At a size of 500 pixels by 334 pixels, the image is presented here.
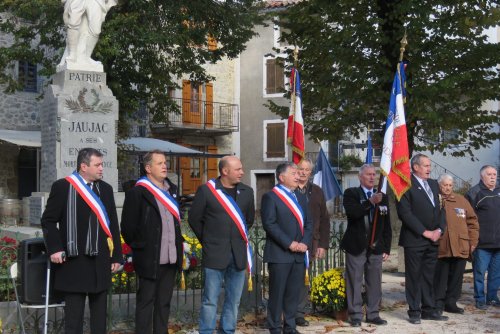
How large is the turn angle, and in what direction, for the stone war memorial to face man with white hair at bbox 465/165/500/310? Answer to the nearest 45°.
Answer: approximately 45° to its left

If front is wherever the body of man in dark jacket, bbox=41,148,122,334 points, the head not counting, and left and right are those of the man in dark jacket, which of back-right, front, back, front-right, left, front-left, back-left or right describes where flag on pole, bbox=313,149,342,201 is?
left

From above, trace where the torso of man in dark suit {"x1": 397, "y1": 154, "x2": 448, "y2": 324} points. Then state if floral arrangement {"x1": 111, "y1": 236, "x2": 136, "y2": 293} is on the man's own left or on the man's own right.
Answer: on the man's own right

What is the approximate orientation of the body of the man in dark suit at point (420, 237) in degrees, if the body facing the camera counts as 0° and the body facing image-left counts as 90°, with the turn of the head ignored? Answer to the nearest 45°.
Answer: approximately 315°

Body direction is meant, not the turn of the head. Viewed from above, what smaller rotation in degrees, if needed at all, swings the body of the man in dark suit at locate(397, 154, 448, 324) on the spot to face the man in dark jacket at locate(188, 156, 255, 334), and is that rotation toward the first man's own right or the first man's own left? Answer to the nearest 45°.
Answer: approximately 90° to the first man's own right

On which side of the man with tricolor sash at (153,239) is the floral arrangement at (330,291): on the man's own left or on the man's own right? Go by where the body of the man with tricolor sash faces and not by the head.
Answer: on the man's own left

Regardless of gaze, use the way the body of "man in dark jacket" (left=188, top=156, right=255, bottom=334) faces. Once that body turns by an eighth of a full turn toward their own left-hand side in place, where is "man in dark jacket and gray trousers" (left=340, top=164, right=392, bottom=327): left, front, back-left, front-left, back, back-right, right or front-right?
front-left

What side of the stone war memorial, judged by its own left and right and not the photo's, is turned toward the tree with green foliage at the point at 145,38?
back

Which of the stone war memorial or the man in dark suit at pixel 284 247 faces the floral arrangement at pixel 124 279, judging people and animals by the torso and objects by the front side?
the stone war memorial

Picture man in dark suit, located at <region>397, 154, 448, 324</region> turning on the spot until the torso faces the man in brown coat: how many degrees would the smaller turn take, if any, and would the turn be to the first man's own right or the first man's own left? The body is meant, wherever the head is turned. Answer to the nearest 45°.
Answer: approximately 90° to the first man's own left

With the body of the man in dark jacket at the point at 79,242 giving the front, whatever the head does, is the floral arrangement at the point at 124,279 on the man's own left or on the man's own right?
on the man's own left

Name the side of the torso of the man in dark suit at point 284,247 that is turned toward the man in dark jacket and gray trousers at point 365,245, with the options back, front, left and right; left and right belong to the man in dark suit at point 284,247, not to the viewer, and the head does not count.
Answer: left
